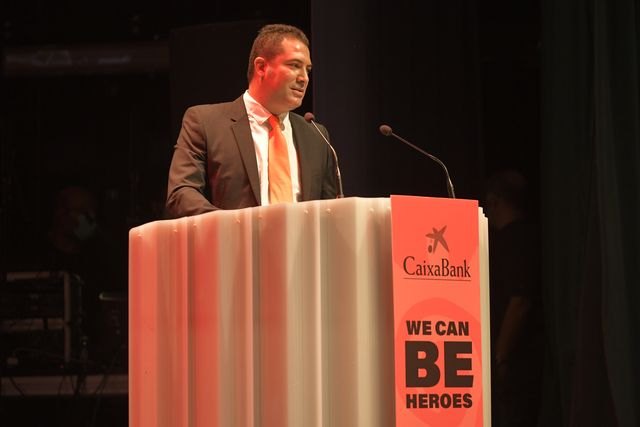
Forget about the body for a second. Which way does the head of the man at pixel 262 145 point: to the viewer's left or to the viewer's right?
to the viewer's right

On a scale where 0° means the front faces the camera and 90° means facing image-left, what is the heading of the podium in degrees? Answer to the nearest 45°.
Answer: approximately 315°

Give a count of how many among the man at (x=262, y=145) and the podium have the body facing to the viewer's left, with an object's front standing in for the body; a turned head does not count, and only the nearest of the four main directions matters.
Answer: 0

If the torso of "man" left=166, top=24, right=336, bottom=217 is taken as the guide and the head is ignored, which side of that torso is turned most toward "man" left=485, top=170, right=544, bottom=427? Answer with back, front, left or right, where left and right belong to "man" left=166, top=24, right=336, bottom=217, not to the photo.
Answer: left

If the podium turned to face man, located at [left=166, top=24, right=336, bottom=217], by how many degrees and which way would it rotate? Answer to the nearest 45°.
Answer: approximately 135° to its left

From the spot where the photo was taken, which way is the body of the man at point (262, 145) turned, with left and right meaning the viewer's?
facing the viewer and to the right of the viewer

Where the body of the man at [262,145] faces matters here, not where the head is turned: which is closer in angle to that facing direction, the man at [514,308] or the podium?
the podium
